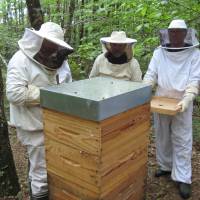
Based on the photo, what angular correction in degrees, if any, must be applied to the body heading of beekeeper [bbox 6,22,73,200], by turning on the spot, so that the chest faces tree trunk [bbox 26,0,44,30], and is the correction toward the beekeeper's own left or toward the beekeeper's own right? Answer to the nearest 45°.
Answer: approximately 135° to the beekeeper's own left

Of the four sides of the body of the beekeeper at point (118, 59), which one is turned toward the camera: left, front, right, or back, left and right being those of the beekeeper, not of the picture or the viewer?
front

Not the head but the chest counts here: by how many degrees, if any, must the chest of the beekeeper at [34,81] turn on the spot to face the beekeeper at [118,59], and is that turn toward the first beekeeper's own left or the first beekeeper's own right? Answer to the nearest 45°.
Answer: approximately 90° to the first beekeeper's own left

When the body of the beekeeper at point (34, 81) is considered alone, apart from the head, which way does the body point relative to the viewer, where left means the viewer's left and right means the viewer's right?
facing the viewer and to the right of the viewer

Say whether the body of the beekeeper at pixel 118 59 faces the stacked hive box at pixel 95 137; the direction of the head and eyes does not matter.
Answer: yes

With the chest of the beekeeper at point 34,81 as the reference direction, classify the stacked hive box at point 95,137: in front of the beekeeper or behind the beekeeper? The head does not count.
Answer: in front

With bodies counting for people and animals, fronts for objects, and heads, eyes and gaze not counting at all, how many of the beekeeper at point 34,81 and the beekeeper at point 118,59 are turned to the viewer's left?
0

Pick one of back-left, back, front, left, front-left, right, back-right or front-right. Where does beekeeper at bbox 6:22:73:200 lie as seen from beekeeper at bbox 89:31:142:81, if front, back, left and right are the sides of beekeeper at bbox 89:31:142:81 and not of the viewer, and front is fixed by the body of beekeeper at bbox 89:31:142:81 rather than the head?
front-right
